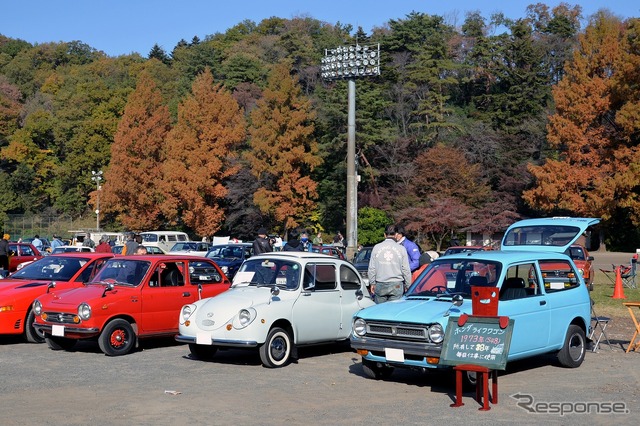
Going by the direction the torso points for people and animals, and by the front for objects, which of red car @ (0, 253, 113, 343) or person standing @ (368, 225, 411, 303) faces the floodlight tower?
the person standing

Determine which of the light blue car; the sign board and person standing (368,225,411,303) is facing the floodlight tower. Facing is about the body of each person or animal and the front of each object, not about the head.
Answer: the person standing

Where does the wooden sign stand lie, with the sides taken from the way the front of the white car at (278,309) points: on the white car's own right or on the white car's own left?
on the white car's own left

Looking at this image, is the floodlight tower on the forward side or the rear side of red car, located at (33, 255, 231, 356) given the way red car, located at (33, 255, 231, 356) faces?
on the rear side

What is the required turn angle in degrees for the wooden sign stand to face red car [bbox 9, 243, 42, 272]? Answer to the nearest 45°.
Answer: approximately 90° to its right

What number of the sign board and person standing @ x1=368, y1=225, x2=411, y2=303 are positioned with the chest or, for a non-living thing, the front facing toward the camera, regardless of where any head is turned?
1

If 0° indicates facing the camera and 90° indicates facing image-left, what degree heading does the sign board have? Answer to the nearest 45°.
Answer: approximately 0°

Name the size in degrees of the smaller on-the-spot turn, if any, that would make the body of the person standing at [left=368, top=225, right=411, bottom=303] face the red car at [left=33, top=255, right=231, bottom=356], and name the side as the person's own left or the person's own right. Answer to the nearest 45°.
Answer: approximately 90° to the person's own left

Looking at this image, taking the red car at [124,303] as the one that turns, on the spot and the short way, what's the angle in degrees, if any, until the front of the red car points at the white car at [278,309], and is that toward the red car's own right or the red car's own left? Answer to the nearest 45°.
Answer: approximately 90° to the red car's own left

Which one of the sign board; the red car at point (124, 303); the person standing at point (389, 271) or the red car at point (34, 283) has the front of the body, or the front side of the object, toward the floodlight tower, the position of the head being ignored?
the person standing

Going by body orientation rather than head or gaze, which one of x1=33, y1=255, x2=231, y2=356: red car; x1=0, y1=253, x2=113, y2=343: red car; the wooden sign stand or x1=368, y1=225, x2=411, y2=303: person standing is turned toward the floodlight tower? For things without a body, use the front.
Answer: the person standing

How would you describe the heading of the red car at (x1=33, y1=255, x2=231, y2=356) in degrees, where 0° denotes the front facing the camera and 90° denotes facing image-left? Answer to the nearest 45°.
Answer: approximately 45°

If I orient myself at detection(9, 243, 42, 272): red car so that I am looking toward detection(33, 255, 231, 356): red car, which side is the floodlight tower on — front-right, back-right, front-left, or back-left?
back-left

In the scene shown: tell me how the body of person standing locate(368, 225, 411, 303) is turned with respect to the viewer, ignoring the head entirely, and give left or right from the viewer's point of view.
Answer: facing away from the viewer
